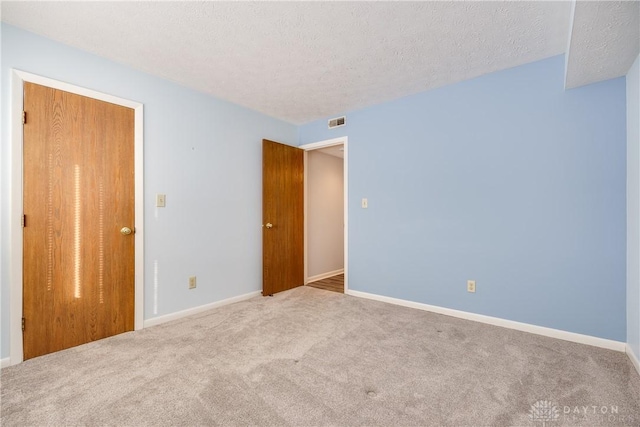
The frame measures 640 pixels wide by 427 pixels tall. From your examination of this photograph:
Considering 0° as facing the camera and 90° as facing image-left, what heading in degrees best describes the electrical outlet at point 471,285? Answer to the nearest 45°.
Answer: approximately 0°

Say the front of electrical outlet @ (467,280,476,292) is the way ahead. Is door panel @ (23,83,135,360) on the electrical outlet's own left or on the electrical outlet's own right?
on the electrical outlet's own right

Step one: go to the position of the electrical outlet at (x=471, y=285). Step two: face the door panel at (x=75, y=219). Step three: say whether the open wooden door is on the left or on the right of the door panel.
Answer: right

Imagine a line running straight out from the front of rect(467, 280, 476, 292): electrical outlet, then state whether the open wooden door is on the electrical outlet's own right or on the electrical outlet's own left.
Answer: on the electrical outlet's own right

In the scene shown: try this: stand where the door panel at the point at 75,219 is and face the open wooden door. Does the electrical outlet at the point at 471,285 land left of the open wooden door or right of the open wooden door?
right

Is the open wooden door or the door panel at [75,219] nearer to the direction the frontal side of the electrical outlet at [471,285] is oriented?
the door panel
